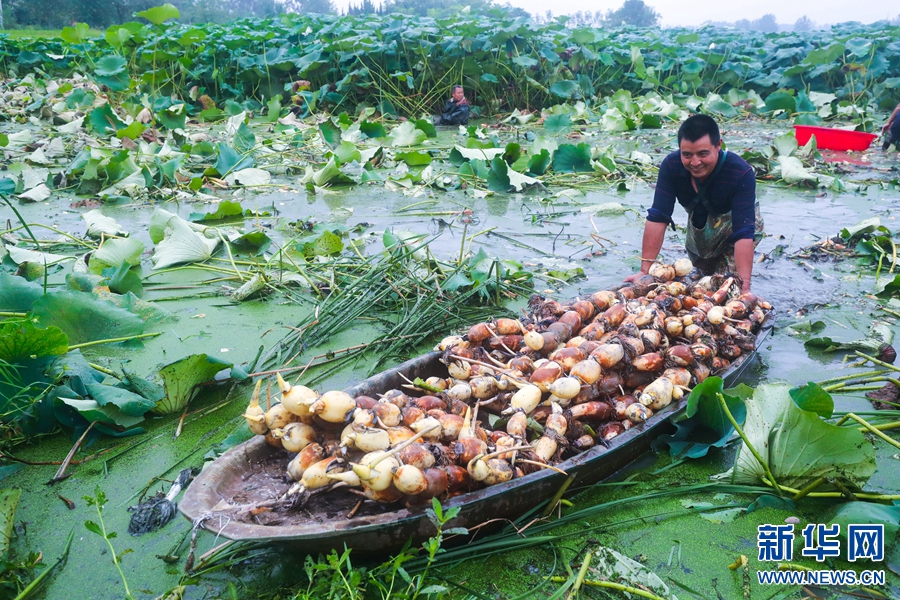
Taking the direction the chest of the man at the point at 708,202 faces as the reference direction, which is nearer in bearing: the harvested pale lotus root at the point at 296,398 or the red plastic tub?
the harvested pale lotus root

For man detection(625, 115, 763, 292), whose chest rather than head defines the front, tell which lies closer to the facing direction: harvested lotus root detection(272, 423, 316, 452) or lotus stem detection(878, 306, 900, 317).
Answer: the harvested lotus root

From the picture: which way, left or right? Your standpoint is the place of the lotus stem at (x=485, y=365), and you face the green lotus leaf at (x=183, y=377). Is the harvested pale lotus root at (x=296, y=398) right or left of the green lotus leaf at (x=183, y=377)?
left

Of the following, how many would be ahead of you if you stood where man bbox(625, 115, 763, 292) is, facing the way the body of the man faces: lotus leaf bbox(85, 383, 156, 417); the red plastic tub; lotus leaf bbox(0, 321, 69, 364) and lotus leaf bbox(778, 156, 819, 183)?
2

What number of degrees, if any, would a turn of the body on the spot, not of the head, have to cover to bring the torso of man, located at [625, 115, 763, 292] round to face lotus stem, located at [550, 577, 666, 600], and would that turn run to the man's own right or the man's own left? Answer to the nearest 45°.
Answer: approximately 45° to the man's own left

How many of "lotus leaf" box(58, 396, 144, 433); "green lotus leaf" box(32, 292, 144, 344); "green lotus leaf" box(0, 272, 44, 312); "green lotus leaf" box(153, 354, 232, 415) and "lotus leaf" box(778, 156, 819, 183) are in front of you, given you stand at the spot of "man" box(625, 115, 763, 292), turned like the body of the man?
4

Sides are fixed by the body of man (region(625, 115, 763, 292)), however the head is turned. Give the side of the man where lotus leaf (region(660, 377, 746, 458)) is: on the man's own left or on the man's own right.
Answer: on the man's own left

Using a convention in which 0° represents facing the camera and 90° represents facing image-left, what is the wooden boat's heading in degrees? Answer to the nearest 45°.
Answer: approximately 45°

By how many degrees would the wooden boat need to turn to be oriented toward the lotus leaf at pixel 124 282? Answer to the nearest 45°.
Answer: approximately 90° to its right

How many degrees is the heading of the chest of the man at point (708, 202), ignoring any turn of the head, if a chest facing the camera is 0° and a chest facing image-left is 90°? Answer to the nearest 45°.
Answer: approximately 45°
